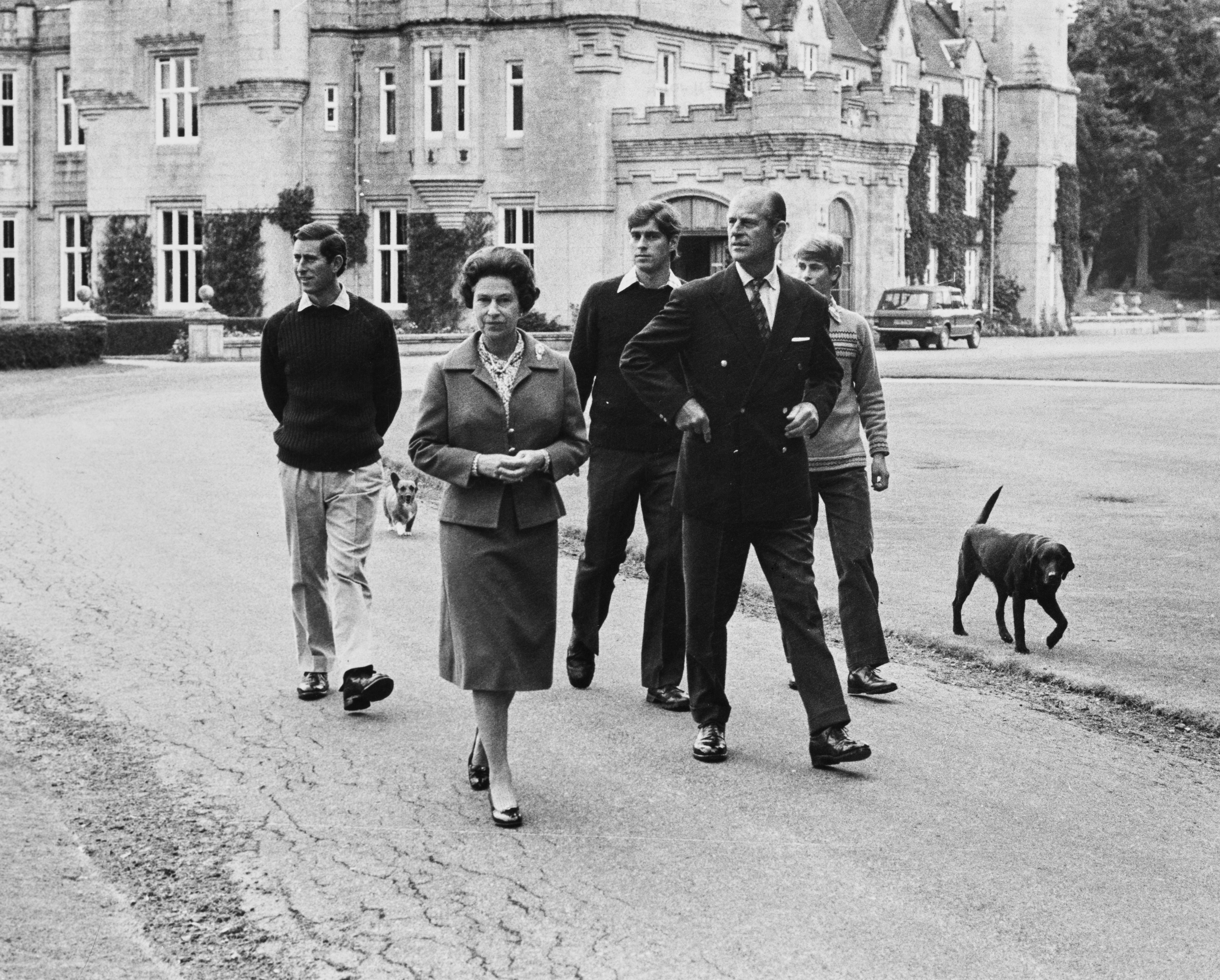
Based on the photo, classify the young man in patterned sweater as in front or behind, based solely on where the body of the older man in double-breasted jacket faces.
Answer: behind

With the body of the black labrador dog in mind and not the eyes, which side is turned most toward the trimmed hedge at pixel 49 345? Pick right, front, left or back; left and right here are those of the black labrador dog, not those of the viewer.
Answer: back

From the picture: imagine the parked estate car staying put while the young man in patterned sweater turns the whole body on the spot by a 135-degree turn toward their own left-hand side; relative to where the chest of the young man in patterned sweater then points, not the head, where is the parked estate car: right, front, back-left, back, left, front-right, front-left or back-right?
front-left

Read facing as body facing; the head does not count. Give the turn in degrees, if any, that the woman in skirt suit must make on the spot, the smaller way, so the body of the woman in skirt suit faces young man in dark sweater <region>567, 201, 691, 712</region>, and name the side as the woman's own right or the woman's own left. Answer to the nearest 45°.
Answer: approximately 180°

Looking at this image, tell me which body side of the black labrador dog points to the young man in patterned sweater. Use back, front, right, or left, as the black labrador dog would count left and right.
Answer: right

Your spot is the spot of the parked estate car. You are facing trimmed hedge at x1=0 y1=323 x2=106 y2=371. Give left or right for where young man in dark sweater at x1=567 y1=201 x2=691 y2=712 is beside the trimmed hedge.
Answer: left

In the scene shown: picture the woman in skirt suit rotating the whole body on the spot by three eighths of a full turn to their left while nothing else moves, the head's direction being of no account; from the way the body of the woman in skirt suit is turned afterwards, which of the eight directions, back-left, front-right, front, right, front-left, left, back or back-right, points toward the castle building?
front-left

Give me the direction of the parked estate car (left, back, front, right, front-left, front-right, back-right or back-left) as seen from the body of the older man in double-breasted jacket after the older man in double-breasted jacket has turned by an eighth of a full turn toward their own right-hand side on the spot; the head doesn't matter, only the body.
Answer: back-right

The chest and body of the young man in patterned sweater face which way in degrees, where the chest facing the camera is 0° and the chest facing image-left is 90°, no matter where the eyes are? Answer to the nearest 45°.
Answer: approximately 0°

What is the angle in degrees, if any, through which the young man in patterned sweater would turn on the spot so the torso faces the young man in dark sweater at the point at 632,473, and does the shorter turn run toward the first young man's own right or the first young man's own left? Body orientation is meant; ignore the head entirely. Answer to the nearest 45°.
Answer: approximately 90° to the first young man's own right
